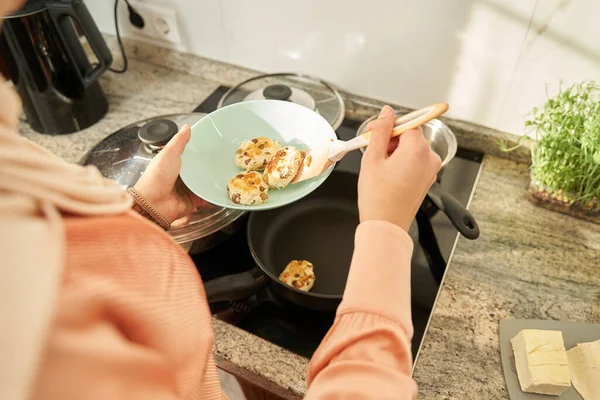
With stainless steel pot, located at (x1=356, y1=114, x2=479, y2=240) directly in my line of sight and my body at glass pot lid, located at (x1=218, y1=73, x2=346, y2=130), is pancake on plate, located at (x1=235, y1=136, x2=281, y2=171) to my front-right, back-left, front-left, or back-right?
front-right

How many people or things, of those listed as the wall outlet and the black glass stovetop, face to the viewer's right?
0

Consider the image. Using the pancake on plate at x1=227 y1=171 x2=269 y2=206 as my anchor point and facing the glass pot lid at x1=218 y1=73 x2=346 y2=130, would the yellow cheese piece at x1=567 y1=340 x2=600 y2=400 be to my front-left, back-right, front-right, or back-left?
back-right

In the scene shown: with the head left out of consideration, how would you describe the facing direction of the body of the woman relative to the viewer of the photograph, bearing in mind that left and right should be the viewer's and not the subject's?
facing away from the viewer and to the right of the viewer

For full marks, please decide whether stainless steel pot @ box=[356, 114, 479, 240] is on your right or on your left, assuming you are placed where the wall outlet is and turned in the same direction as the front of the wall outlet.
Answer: on your left

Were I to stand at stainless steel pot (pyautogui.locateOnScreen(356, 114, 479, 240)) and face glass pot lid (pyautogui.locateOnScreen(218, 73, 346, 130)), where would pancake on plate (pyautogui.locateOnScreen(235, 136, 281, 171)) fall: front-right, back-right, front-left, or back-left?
front-left

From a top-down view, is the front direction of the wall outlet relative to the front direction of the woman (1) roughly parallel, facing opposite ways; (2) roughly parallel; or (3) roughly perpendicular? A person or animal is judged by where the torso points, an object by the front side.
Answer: roughly parallel, facing opposite ways

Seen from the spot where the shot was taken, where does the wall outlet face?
facing the viewer and to the left of the viewer

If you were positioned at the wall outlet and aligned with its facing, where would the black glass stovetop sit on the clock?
The black glass stovetop is roughly at 10 o'clock from the wall outlet.
